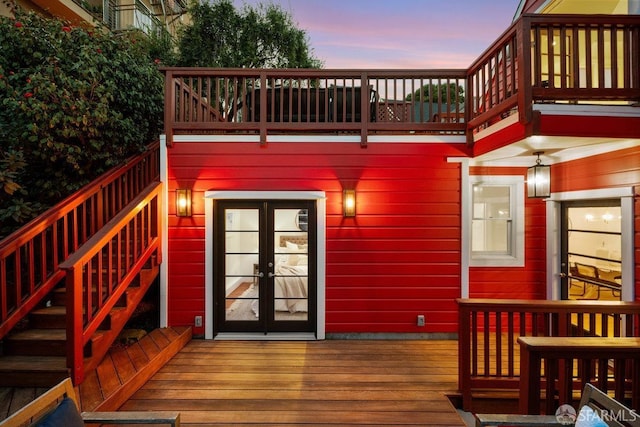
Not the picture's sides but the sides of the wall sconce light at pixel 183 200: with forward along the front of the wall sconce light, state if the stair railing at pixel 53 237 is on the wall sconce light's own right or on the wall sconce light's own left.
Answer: on the wall sconce light's own right

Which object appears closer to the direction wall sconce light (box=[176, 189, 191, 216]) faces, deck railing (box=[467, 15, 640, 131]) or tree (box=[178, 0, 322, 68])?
the deck railing

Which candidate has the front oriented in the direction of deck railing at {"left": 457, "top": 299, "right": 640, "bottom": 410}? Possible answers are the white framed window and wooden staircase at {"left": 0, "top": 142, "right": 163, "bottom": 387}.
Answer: the white framed window

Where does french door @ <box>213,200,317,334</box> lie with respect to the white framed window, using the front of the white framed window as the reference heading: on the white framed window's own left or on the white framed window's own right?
on the white framed window's own right

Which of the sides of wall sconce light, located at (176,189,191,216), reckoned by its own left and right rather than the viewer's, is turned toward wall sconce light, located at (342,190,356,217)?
left

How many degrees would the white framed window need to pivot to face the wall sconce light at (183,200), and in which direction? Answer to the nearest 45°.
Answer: approximately 45° to its right

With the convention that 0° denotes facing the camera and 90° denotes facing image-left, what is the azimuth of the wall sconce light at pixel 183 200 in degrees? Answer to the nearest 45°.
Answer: approximately 0°

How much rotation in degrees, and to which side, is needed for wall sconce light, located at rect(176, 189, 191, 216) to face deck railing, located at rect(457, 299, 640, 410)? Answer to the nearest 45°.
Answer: approximately 45° to its left

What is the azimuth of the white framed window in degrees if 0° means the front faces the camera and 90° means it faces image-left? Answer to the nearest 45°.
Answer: approximately 0°

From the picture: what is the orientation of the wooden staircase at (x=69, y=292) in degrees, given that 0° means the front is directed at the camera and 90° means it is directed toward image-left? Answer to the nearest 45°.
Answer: approximately 45°

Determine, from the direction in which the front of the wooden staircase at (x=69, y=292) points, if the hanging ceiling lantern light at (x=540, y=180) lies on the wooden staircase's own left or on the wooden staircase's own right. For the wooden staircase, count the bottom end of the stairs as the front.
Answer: on the wooden staircase's own left

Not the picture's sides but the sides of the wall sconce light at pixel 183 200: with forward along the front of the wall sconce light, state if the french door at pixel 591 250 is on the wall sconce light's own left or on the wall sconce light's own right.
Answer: on the wall sconce light's own left

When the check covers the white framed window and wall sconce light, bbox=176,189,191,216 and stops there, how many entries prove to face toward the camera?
2
